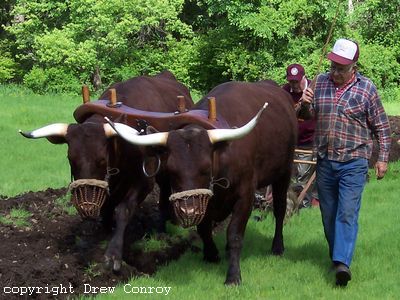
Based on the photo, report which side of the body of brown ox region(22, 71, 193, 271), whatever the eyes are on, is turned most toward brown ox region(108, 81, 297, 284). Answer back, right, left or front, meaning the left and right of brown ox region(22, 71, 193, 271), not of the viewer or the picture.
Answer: left

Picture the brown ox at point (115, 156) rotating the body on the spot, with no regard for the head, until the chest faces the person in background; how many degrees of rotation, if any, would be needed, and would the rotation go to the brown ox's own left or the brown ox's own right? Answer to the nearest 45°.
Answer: approximately 180°

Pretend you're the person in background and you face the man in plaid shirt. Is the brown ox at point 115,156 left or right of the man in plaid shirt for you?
right

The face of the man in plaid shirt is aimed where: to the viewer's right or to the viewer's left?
to the viewer's left

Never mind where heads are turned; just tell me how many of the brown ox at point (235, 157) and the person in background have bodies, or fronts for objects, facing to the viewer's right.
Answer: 0

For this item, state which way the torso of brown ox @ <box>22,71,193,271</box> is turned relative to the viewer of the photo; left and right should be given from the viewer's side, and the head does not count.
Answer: facing the viewer and to the left of the viewer

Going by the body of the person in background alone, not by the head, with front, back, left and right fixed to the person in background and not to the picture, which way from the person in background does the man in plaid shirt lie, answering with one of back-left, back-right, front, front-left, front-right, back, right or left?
front

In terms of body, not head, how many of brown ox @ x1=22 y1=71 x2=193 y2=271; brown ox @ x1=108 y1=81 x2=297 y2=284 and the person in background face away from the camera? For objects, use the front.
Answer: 0

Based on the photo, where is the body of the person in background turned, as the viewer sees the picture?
toward the camera
